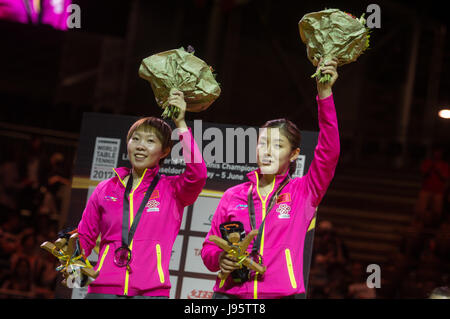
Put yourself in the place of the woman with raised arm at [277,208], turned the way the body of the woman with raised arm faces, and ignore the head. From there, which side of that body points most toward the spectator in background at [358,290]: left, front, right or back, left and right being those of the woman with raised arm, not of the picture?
back

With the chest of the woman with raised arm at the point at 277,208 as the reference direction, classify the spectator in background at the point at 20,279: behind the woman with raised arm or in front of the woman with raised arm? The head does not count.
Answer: behind

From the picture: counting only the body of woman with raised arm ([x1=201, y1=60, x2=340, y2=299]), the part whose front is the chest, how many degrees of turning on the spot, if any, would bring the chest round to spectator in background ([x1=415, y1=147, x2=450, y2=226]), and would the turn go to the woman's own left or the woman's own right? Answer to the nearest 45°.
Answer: approximately 180°

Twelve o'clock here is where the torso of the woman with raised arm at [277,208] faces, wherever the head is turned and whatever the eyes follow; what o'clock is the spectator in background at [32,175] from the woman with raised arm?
The spectator in background is roughly at 5 o'clock from the woman with raised arm.

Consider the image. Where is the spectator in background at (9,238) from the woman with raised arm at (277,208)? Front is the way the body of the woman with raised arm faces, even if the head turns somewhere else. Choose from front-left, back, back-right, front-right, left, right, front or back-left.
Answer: back-right

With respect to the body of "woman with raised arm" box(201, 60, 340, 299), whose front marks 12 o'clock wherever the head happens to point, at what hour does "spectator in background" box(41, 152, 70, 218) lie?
The spectator in background is roughly at 5 o'clock from the woman with raised arm.

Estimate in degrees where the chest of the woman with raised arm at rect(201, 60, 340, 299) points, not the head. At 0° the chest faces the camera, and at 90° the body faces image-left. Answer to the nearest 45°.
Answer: approximately 0°
